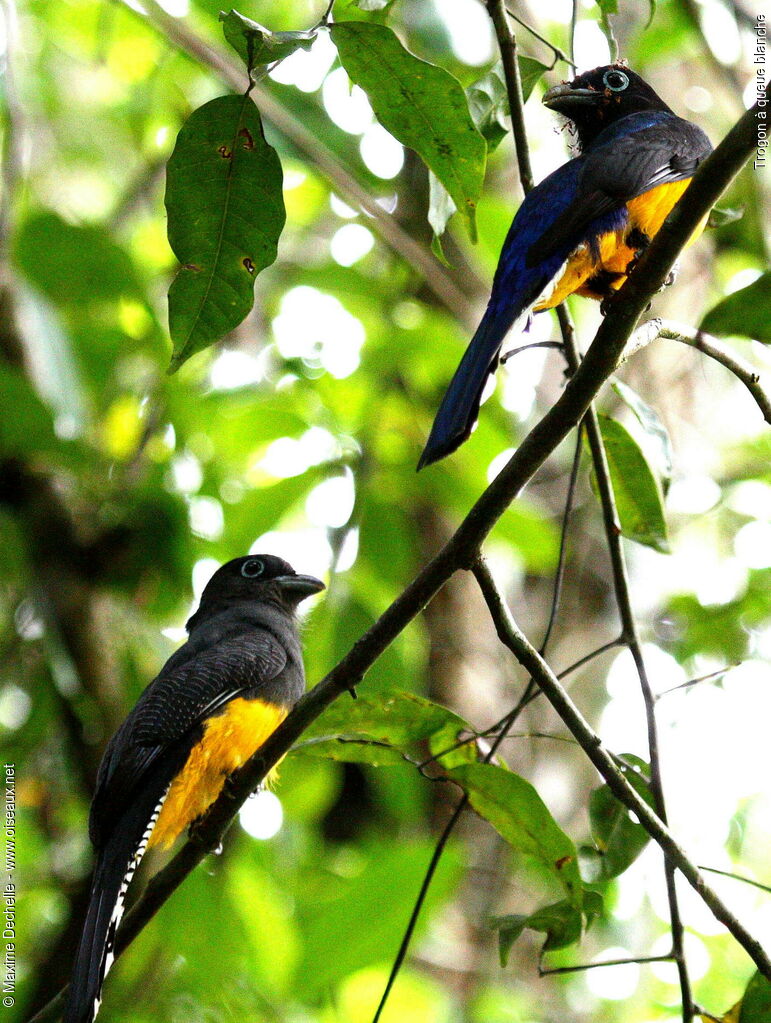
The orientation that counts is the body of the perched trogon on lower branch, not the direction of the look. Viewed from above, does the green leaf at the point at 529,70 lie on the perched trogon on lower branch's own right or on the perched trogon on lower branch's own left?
on the perched trogon on lower branch's own right
